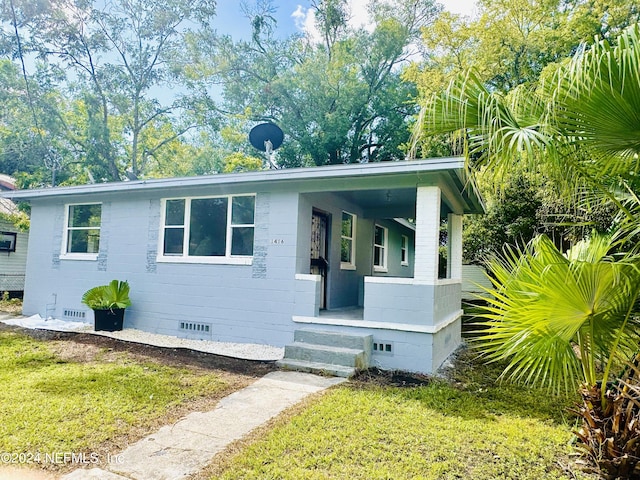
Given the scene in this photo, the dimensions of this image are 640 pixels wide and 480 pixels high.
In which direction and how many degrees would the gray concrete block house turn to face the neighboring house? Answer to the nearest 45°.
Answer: approximately 90° to its right

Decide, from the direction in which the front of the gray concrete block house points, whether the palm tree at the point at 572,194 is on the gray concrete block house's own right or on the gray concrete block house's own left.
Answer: on the gray concrete block house's own left

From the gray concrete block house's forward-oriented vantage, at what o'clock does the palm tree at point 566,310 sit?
The palm tree is roughly at 10 o'clock from the gray concrete block house.

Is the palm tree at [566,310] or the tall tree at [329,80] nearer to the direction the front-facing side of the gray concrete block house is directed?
the palm tree

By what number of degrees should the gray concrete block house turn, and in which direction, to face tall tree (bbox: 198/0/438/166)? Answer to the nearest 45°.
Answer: approximately 135° to its right

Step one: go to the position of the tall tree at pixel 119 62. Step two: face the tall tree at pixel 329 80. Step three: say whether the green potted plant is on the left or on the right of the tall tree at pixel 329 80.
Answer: right

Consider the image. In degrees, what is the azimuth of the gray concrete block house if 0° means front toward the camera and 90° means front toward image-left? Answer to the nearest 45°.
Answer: approximately 45°

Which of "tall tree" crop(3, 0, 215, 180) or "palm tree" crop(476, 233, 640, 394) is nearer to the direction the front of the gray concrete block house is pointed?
the palm tree

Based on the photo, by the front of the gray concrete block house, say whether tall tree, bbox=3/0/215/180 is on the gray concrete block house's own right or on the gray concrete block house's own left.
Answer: on the gray concrete block house's own right
